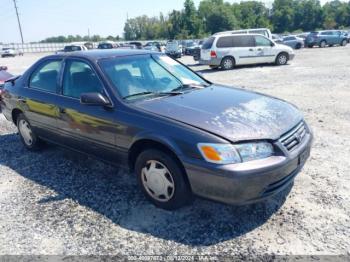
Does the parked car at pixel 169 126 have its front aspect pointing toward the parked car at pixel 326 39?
no

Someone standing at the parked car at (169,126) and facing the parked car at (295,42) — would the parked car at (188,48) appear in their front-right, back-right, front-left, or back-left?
front-left

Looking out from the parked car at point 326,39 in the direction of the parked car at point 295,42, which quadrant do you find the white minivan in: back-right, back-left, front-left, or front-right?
front-left

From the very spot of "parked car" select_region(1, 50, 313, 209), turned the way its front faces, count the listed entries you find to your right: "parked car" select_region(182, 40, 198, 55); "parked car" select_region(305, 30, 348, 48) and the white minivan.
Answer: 0

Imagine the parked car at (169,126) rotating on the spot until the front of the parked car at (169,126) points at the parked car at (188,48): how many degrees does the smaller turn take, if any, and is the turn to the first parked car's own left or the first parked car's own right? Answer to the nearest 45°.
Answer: approximately 135° to the first parked car's own left

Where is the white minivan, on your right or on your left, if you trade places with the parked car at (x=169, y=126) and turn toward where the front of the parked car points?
on your left

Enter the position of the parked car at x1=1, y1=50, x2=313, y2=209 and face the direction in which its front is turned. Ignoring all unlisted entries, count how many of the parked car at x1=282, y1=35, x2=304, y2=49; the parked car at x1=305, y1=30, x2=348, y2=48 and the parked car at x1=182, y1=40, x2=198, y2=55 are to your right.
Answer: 0

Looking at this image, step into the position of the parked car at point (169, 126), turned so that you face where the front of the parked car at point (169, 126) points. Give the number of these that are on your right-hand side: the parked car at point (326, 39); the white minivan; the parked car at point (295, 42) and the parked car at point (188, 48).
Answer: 0

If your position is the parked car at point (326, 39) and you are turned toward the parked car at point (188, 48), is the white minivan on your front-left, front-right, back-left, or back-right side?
front-left

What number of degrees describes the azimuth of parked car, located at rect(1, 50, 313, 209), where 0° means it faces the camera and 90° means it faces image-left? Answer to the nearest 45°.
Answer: approximately 315°

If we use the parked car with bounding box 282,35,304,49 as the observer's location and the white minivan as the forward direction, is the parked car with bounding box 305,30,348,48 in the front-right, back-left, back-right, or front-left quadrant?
back-left

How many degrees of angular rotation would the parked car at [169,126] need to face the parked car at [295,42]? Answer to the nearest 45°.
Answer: approximately 90° to its left
